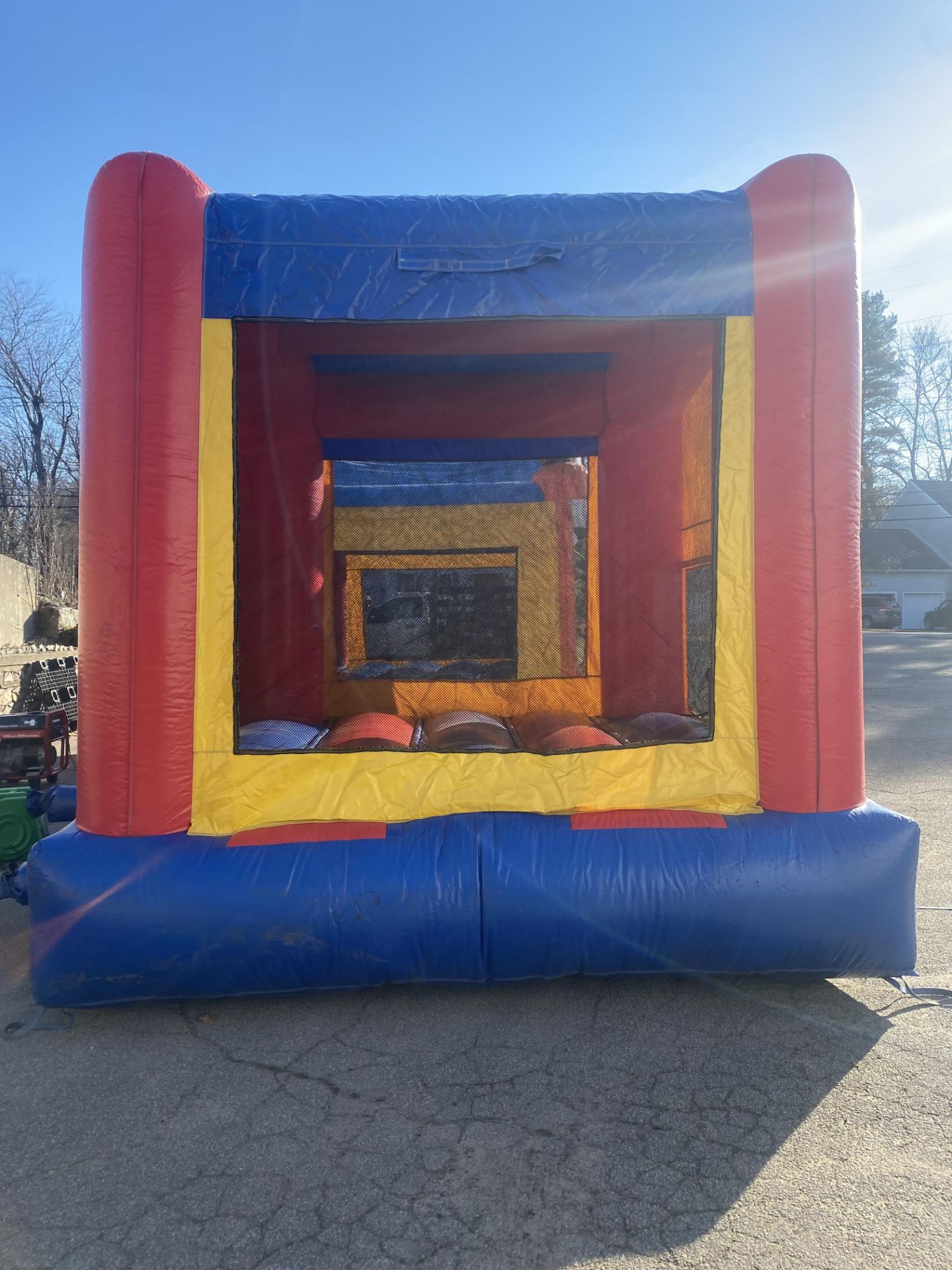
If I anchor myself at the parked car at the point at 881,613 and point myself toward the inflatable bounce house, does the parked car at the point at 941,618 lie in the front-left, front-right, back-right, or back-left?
back-left

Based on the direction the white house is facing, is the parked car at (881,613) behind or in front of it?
in front

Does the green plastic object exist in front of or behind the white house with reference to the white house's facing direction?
in front

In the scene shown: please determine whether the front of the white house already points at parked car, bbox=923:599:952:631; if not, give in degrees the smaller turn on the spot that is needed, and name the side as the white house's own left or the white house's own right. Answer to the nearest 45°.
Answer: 0° — it already faces it

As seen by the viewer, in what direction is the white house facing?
toward the camera

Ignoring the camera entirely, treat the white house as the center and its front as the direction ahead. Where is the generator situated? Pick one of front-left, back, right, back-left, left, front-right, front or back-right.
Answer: front

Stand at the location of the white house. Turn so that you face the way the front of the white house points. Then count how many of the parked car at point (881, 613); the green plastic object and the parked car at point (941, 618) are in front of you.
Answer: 3

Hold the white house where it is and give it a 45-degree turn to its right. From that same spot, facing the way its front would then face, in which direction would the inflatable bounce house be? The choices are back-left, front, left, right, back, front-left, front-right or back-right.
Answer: front-left
